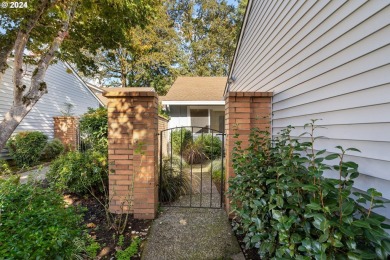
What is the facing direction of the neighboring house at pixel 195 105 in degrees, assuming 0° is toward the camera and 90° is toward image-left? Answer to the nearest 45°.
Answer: approximately 0°

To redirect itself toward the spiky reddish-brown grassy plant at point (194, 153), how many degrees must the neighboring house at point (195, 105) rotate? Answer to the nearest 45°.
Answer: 0° — it already faces it

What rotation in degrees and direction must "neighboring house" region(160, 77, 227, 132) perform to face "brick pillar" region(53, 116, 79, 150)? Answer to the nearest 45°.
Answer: approximately 90° to its right

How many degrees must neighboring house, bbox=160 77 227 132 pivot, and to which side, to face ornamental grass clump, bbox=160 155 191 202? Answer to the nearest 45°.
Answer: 0° — it already faces it

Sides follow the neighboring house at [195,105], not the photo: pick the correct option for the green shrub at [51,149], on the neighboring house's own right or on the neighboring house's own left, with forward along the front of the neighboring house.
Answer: on the neighboring house's own right

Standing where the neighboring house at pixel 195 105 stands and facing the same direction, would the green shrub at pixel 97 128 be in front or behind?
in front

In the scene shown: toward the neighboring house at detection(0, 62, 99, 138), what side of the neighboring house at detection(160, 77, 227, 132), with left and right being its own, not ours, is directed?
right

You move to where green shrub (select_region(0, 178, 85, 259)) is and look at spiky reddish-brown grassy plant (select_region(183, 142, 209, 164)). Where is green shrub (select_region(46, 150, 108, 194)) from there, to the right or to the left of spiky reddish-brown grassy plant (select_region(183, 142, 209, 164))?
left

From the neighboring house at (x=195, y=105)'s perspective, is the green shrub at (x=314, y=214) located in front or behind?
in front

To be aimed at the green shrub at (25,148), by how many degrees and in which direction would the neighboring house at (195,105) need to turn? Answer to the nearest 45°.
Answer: approximately 45° to its right
